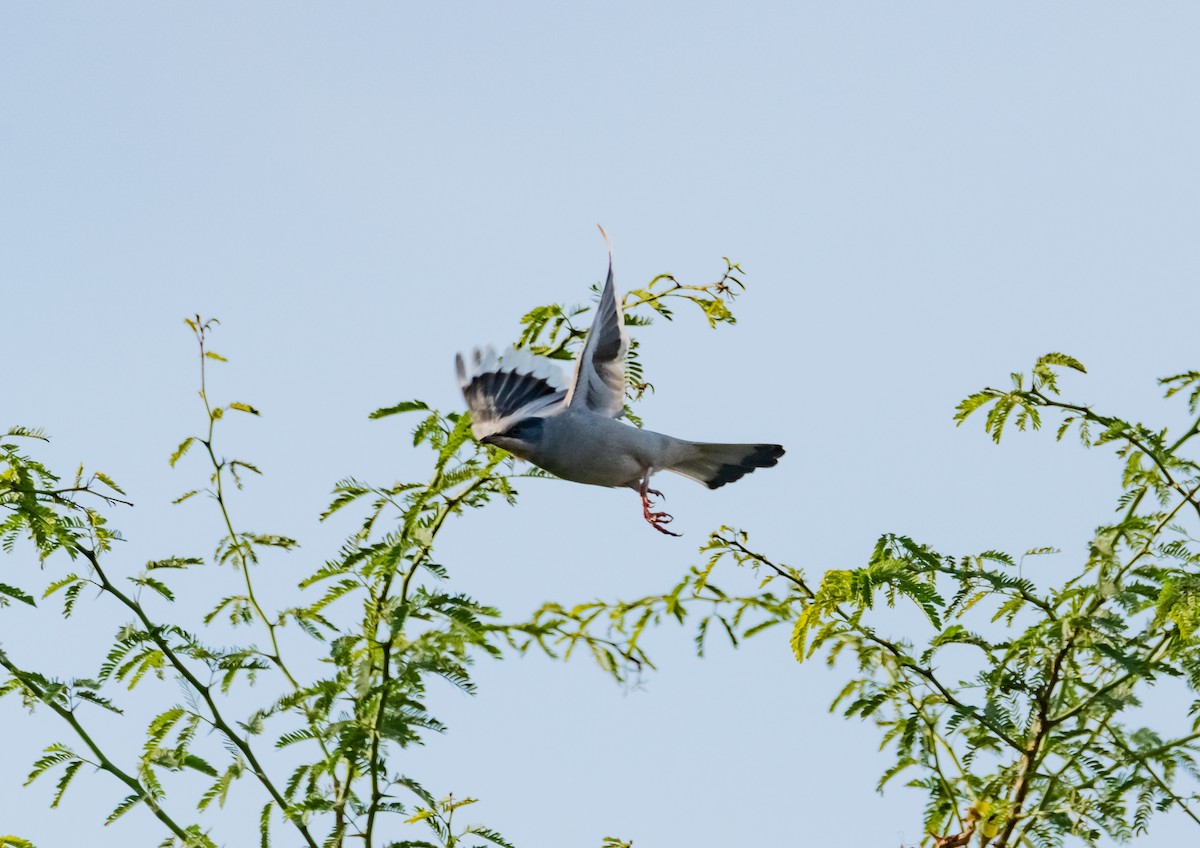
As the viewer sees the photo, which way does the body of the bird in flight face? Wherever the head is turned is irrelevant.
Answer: to the viewer's left
